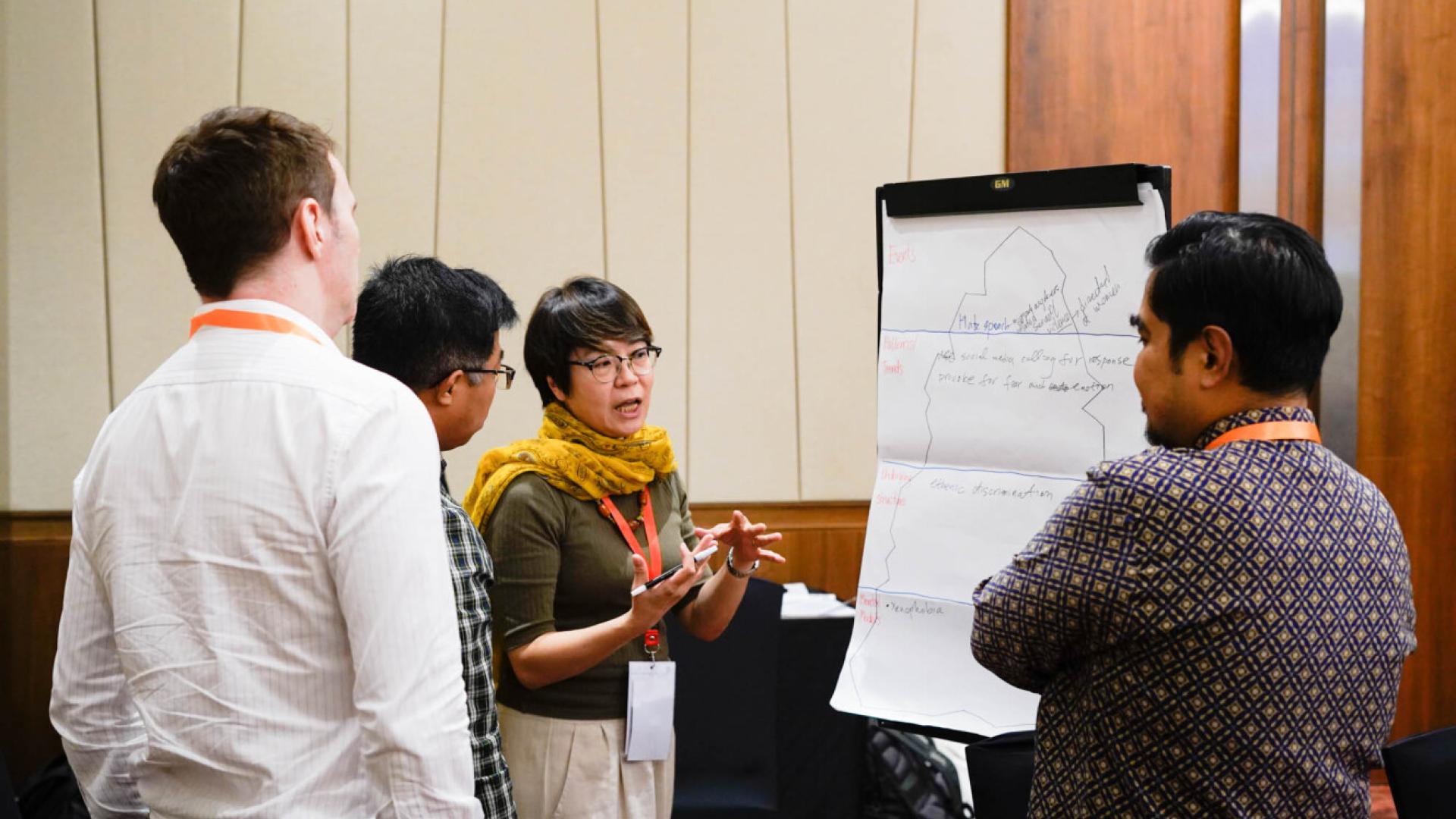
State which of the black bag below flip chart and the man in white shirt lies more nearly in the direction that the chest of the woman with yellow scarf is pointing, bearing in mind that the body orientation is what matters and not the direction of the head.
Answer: the man in white shirt

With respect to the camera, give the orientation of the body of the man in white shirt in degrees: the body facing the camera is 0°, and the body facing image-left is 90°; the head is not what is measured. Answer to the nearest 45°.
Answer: approximately 225°

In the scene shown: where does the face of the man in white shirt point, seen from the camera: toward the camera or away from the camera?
away from the camera

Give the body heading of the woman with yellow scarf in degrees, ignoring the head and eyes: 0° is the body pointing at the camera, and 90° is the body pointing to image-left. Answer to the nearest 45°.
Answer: approximately 315°

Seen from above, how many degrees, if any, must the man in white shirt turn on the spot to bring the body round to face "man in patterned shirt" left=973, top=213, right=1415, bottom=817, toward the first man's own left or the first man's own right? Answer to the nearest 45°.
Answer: approximately 45° to the first man's own right

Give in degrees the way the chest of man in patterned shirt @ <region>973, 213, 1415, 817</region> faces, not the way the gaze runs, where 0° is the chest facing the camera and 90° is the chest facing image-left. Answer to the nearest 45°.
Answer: approximately 135°
